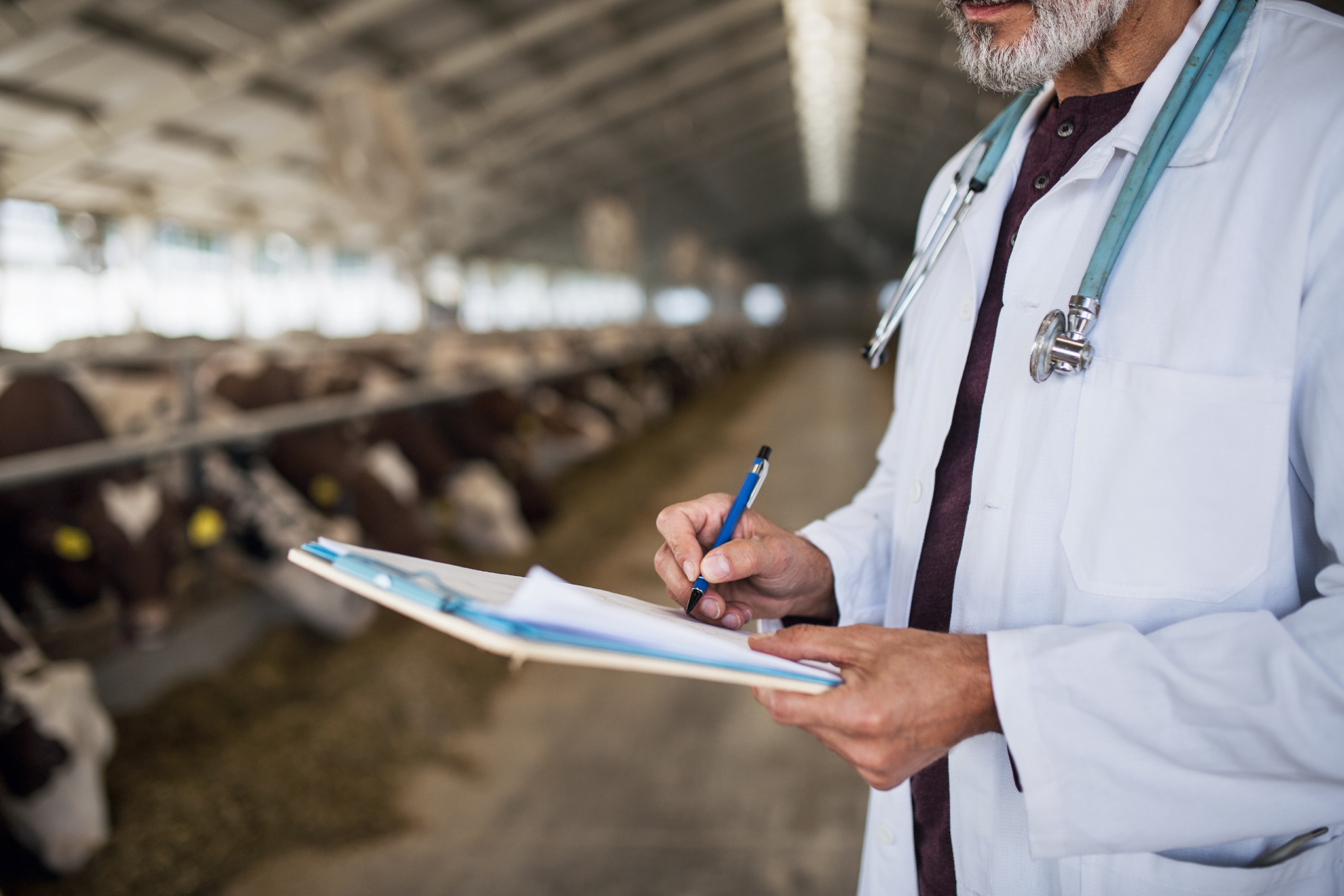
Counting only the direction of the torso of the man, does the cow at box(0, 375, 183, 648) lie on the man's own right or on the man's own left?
on the man's own right

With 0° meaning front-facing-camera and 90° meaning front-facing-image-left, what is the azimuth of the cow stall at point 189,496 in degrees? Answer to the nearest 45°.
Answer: approximately 315°

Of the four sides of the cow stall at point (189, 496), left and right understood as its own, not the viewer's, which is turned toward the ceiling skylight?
left

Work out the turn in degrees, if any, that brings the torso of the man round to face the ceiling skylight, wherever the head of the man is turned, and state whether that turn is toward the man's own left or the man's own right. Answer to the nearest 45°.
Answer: approximately 135° to the man's own right

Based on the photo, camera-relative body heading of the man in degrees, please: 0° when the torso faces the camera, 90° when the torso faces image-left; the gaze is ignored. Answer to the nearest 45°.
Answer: approximately 45°

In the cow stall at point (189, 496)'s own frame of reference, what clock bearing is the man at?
The man is roughly at 1 o'clock from the cow stall.

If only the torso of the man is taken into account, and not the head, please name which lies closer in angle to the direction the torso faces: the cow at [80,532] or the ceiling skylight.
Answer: the cow

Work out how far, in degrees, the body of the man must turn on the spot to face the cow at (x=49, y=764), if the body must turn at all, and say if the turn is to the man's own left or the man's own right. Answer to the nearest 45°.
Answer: approximately 45° to the man's own right
